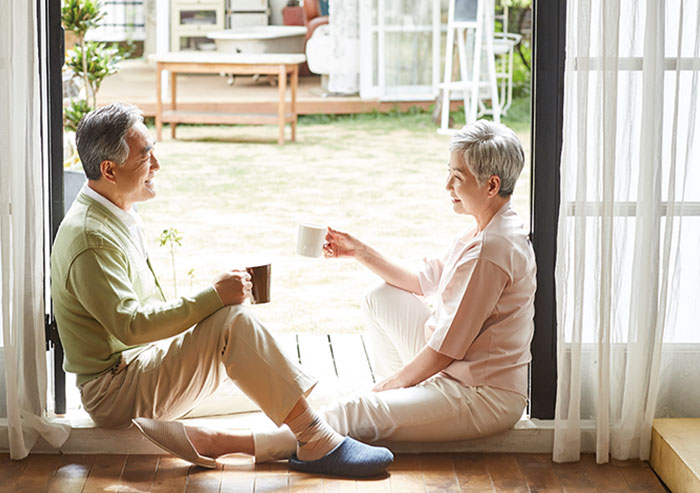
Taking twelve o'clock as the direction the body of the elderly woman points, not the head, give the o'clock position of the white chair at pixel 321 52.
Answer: The white chair is roughly at 3 o'clock from the elderly woman.

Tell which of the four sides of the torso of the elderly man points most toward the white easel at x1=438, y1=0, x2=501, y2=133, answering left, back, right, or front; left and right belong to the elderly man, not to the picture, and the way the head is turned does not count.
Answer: left

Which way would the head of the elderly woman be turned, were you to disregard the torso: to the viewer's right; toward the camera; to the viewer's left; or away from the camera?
to the viewer's left

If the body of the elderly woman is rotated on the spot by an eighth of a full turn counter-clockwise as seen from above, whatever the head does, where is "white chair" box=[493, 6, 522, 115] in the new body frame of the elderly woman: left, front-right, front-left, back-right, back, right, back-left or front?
back-right

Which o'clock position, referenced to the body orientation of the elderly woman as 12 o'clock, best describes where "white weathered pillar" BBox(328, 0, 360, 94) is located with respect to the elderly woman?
The white weathered pillar is roughly at 3 o'clock from the elderly woman.

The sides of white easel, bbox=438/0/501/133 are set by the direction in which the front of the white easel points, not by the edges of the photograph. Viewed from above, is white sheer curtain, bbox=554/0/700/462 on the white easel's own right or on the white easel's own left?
on the white easel's own left

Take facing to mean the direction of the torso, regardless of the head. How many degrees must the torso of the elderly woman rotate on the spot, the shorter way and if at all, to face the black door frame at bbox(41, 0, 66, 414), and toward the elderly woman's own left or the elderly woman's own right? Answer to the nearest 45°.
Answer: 0° — they already face it

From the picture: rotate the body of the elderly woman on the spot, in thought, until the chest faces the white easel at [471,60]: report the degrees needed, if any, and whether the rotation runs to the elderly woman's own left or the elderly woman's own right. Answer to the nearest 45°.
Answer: approximately 90° to the elderly woman's own right

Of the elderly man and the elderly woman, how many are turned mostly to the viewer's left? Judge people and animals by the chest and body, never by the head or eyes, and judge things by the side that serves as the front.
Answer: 1

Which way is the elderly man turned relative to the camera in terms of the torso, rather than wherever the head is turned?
to the viewer's right

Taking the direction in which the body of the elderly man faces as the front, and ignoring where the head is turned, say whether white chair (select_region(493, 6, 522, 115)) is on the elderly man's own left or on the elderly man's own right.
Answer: on the elderly man's own left

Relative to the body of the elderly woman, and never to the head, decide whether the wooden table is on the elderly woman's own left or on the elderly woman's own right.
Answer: on the elderly woman's own right

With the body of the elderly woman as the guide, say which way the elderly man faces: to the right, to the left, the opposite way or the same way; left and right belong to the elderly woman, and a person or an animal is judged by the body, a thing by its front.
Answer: the opposite way

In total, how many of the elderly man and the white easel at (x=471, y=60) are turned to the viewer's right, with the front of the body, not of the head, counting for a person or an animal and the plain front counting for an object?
1

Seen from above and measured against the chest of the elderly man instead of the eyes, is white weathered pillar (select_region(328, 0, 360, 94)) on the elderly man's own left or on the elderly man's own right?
on the elderly man's own left

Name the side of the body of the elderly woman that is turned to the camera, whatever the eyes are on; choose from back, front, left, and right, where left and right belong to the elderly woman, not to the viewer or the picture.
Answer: left
